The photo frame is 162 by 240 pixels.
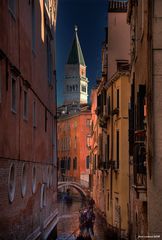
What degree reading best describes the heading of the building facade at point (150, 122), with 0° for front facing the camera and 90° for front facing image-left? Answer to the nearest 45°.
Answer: approximately 90°
